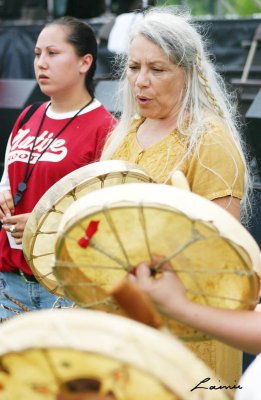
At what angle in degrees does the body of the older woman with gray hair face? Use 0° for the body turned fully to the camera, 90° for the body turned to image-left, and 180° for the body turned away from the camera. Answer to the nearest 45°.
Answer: approximately 45°

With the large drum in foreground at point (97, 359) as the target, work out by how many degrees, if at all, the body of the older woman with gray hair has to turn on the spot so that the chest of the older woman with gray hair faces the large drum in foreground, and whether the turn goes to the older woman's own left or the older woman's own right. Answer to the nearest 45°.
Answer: approximately 45° to the older woman's own left

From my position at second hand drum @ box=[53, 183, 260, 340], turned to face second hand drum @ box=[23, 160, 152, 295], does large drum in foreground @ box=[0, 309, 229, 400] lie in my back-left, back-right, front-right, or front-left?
back-left
